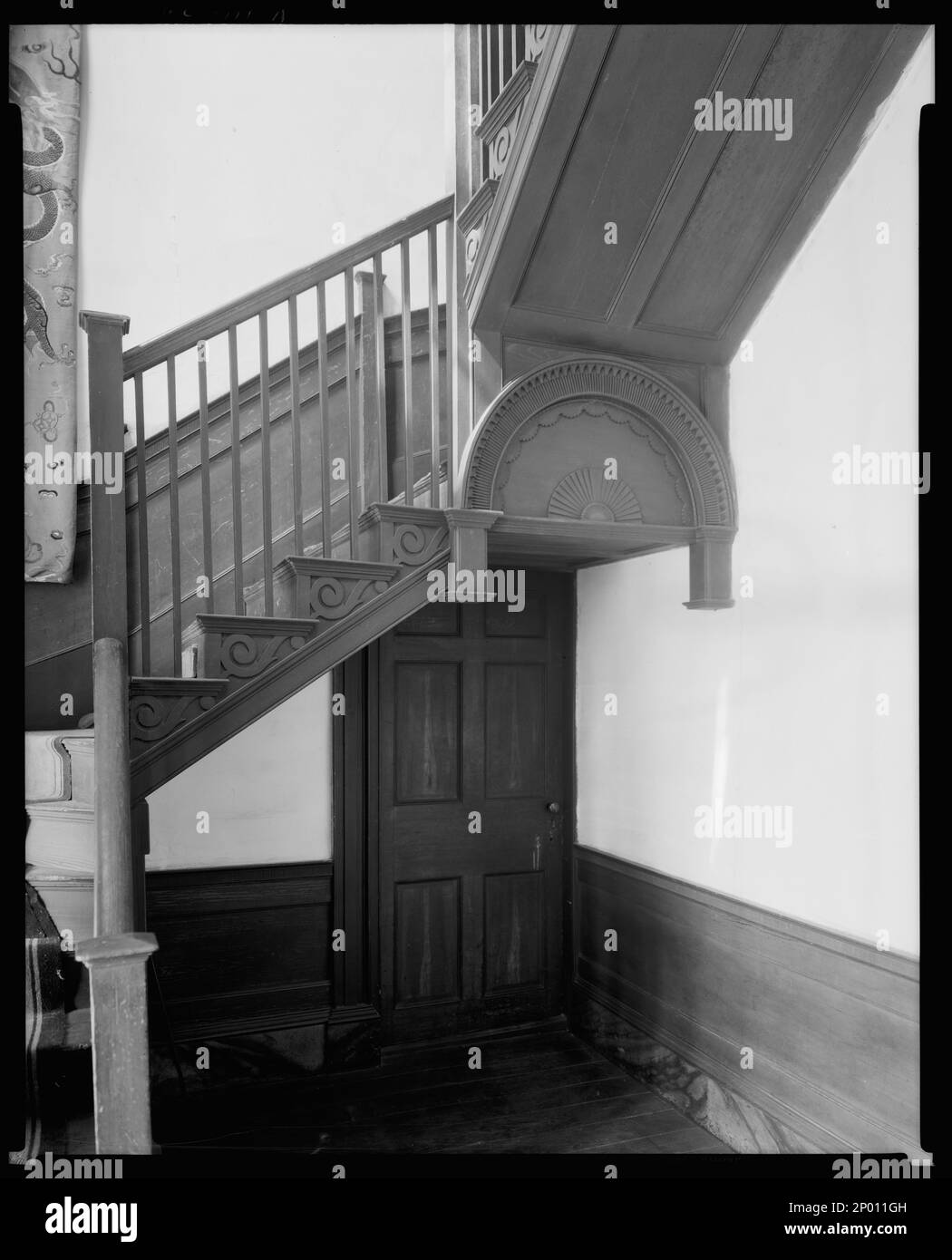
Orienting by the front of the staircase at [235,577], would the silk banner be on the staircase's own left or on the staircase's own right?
on the staircase's own right

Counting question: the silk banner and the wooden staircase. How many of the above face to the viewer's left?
1

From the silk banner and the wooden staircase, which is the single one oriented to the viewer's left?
the wooden staircase

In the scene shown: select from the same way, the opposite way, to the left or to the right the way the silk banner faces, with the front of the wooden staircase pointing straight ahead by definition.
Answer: to the left

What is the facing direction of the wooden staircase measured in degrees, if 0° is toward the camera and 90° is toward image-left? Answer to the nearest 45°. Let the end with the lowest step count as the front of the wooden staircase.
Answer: approximately 90°

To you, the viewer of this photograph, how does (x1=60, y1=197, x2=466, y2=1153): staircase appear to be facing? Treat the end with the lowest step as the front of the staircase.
facing to the left of the viewer

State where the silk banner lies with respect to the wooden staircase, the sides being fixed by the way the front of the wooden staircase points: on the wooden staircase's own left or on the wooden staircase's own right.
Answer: on the wooden staircase's own right

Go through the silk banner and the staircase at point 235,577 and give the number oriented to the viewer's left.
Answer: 1

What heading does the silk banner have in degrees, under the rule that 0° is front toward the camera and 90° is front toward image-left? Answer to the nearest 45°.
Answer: approximately 0°
